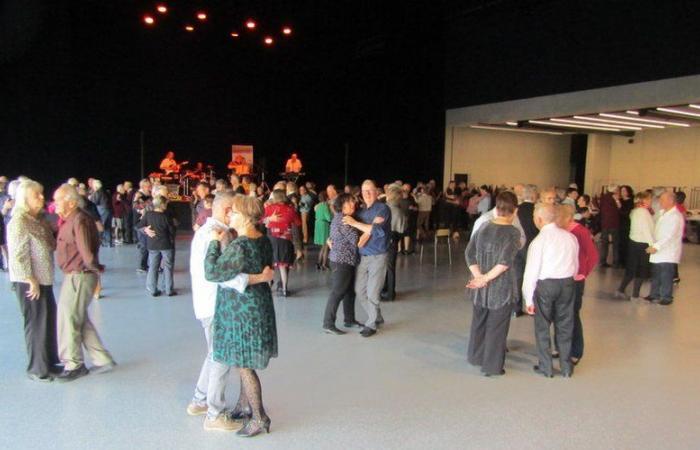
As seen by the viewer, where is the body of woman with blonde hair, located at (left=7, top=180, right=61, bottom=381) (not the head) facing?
to the viewer's right

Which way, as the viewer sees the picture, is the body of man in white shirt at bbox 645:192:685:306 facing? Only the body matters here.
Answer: to the viewer's left

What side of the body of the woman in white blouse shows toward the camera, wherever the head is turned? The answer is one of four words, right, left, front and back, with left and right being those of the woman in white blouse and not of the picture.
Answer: right

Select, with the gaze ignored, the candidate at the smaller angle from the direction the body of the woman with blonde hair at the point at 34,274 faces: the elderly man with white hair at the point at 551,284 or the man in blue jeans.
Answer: the elderly man with white hair

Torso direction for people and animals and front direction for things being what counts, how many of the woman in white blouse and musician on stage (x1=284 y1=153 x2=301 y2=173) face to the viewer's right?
1

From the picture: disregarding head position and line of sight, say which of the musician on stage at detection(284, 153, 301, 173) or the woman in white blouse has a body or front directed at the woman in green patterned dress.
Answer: the musician on stage

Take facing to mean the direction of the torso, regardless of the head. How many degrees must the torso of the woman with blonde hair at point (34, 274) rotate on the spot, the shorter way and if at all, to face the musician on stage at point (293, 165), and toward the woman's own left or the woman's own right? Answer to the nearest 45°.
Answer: approximately 45° to the woman's own left

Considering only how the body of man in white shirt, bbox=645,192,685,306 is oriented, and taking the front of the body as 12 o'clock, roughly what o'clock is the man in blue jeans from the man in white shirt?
The man in blue jeans is roughly at 11 o'clock from the man in white shirt.
